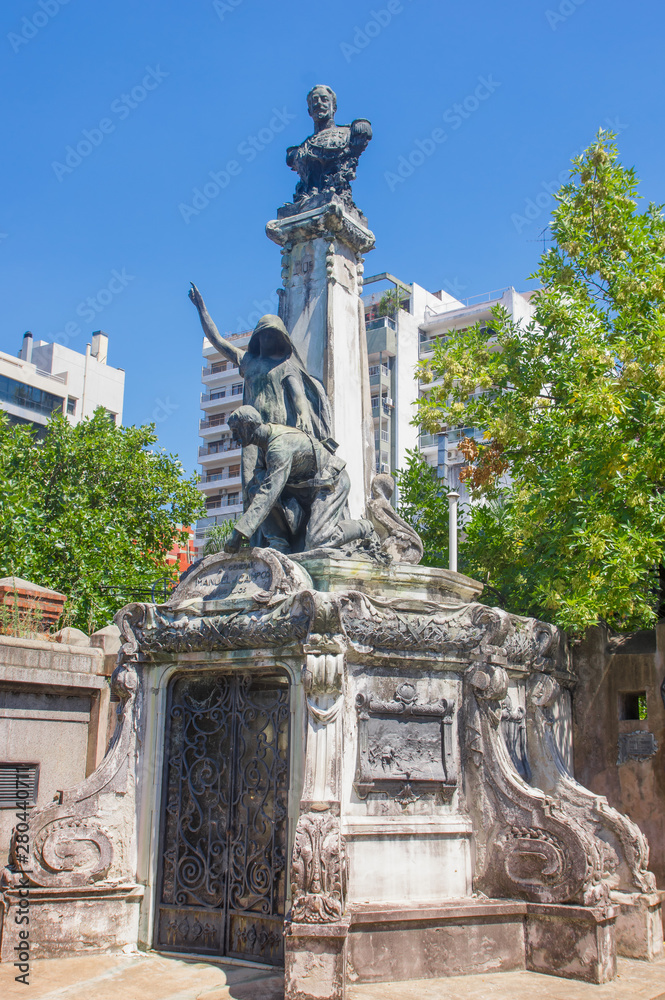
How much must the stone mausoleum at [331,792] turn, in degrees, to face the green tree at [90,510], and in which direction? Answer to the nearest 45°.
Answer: approximately 135° to its right

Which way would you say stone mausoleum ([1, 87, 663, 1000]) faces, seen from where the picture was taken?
facing the viewer and to the left of the viewer

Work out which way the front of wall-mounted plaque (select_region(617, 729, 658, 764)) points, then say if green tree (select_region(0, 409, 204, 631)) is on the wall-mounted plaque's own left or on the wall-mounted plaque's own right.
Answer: on the wall-mounted plaque's own right

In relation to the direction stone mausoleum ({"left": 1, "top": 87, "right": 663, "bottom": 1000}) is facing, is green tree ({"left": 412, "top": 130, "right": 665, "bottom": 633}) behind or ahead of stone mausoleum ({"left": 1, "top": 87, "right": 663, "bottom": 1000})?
behind

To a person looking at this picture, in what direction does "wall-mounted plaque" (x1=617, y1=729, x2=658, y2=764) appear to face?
facing the viewer
